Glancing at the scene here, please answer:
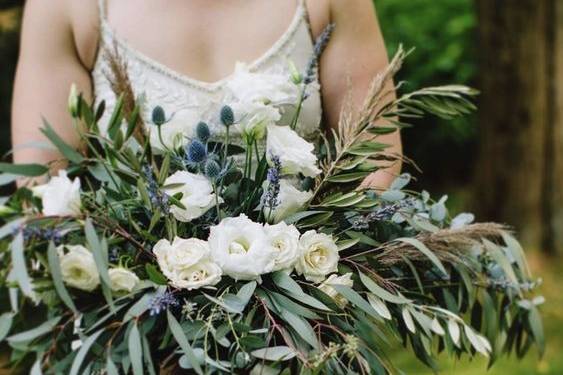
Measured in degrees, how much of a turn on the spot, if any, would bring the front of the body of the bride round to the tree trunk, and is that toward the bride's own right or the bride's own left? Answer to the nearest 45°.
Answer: approximately 135° to the bride's own left

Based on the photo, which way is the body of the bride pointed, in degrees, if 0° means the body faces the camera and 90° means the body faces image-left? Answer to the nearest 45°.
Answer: approximately 0°
